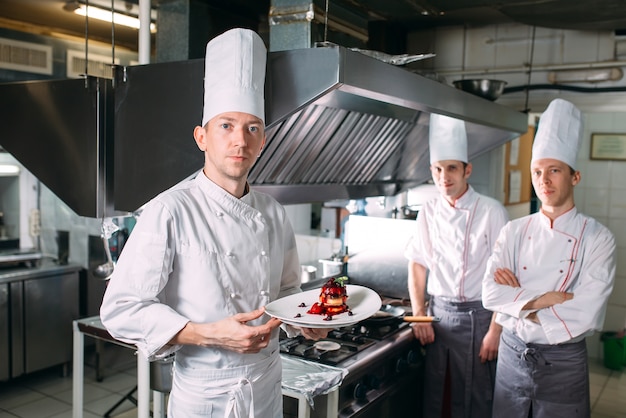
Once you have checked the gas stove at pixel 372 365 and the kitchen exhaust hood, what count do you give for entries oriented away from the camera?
0

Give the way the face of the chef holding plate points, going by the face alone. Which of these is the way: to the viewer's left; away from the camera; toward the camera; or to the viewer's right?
toward the camera

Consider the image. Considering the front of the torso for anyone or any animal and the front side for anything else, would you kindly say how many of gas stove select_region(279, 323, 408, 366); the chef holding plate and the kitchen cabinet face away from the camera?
0

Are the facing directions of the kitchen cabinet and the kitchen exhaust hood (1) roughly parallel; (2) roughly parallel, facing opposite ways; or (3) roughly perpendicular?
roughly parallel

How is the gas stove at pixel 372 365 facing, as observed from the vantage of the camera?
facing the viewer and to the right of the viewer

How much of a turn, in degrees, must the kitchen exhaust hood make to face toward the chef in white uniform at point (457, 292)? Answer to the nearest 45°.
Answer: approximately 45° to its left

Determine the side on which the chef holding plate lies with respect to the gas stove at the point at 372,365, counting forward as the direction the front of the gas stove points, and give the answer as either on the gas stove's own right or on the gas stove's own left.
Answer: on the gas stove's own right

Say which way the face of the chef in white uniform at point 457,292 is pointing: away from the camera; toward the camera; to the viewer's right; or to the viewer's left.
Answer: toward the camera

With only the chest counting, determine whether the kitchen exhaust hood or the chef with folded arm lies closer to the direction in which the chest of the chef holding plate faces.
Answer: the chef with folded arm

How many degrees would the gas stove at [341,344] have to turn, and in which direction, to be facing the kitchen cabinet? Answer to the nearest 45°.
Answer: approximately 180°

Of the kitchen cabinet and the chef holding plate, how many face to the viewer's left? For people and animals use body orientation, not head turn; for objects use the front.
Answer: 0

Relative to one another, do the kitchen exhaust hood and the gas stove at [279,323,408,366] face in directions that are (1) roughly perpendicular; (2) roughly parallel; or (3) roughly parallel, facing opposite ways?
roughly parallel
